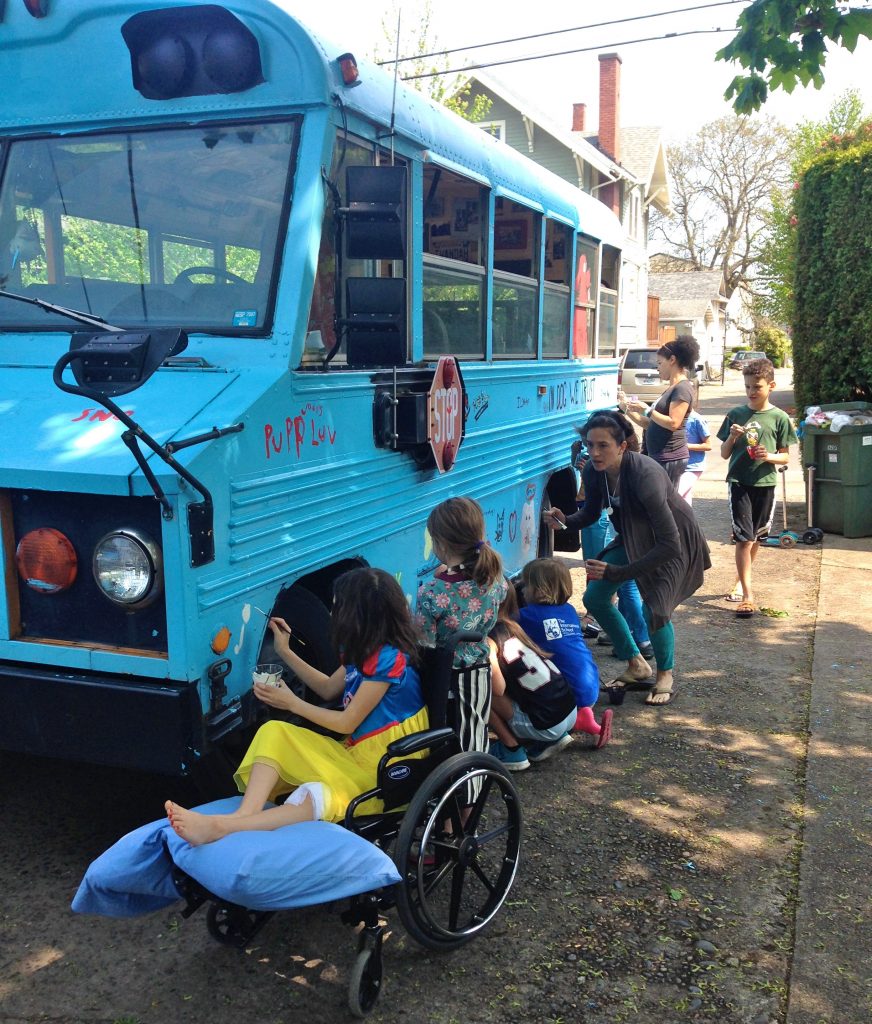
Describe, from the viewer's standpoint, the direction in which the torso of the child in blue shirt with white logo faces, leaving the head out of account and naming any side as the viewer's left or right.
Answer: facing away from the viewer and to the left of the viewer

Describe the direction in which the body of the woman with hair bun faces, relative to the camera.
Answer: to the viewer's left

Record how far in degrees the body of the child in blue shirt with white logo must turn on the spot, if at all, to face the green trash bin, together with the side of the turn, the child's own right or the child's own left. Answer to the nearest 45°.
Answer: approximately 90° to the child's own right

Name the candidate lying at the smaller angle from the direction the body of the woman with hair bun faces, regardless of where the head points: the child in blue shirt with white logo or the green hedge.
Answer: the child in blue shirt with white logo

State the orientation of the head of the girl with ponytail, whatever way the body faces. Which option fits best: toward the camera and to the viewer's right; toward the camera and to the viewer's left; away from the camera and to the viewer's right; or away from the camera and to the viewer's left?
away from the camera and to the viewer's left

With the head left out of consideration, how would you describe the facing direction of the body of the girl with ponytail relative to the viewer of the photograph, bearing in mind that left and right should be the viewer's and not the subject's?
facing away from the viewer and to the left of the viewer

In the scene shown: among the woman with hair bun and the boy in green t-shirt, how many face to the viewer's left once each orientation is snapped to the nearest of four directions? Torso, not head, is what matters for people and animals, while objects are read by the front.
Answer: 1

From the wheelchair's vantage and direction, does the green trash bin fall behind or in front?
behind
